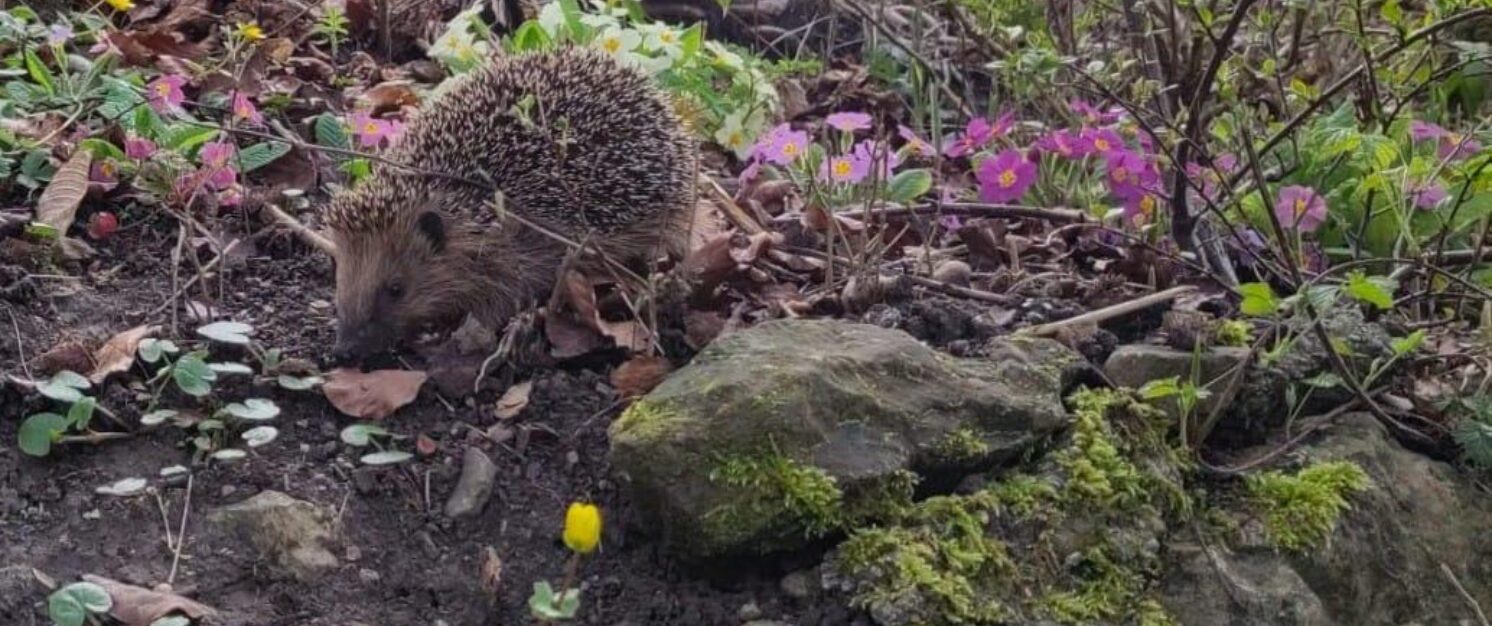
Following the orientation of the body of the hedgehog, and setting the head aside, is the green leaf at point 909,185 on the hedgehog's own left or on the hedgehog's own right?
on the hedgehog's own left

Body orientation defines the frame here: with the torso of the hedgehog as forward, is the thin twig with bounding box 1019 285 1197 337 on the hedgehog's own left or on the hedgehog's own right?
on the hedgehog's own left

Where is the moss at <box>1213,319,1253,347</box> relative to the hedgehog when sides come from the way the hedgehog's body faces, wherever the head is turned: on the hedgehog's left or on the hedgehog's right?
on the hedgehog's left

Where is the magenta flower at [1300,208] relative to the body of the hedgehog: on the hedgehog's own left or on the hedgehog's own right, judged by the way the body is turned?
on the hedgehog's own left

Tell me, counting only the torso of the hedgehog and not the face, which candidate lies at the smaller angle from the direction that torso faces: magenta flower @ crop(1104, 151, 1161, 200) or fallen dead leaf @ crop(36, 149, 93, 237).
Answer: the fallen dead leaf

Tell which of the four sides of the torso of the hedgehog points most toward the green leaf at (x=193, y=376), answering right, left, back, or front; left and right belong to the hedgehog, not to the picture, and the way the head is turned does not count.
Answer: front

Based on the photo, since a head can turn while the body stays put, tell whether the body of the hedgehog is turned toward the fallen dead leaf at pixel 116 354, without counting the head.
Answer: yes

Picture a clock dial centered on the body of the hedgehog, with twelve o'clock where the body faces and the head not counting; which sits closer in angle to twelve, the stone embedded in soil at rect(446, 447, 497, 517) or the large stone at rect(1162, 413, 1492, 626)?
the stone embedded in soil

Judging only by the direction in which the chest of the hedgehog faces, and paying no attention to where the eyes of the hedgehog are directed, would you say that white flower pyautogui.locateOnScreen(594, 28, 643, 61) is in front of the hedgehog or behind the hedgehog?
behind

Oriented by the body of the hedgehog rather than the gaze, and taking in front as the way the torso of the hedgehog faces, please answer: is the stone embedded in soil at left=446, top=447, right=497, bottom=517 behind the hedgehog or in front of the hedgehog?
in front

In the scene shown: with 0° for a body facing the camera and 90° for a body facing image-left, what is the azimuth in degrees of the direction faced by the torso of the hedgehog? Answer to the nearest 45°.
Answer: approximately 45°
